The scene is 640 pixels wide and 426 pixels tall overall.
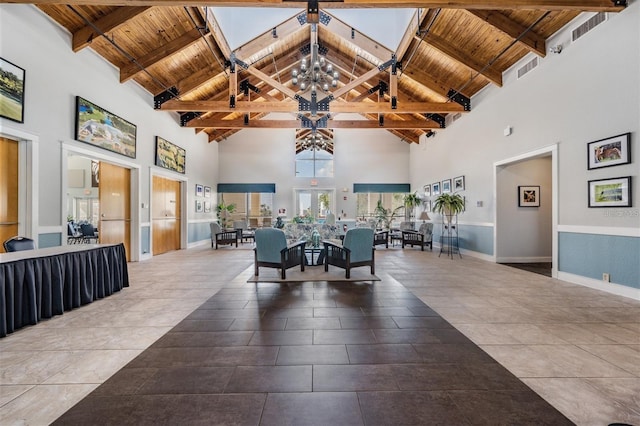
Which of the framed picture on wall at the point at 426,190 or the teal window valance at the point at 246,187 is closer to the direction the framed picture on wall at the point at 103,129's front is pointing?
the framed picture on wall

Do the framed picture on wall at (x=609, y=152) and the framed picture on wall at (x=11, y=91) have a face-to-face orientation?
yes

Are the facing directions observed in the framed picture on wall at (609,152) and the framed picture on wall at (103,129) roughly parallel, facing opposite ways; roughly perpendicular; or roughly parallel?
roughly parallel, facing opposite ways

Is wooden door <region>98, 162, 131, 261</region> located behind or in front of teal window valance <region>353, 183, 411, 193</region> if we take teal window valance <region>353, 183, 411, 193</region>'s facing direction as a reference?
in front

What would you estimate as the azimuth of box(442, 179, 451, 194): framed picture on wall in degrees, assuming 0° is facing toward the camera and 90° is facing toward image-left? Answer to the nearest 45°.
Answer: approximately 45°

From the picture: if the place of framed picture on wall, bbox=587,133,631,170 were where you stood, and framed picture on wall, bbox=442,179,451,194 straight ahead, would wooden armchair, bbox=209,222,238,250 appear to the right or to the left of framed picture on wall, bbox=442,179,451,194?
left

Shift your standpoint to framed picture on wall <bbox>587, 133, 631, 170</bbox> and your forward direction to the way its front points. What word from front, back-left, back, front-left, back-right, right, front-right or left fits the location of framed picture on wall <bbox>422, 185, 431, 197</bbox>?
right

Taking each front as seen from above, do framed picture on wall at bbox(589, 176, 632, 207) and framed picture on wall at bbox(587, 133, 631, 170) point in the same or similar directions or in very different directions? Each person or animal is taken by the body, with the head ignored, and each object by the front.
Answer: same or similar directions

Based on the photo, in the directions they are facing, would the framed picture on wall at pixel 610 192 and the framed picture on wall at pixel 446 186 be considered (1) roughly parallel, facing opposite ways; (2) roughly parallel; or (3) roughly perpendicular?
roughly parallel

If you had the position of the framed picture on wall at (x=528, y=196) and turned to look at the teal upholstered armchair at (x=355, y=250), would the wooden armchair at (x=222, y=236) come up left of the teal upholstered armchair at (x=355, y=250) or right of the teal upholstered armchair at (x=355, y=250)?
right

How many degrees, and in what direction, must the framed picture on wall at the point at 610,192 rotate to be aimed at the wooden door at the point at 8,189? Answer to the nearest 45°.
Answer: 0° — it already faces it

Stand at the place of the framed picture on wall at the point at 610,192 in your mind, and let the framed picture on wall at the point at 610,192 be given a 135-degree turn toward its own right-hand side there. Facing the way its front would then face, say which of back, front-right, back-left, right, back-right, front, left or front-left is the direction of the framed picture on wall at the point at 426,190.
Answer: front-left

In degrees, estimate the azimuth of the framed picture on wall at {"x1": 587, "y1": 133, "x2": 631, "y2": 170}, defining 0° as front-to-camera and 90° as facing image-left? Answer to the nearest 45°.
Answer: approximately 45°

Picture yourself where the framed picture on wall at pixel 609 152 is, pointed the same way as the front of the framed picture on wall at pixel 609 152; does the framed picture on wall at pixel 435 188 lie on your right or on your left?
on your right

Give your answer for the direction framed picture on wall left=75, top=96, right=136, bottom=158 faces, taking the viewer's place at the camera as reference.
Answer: facing the viewer and to the right of the viewer

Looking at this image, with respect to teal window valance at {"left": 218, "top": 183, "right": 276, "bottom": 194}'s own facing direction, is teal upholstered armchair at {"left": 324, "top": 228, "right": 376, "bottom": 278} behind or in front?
in front
